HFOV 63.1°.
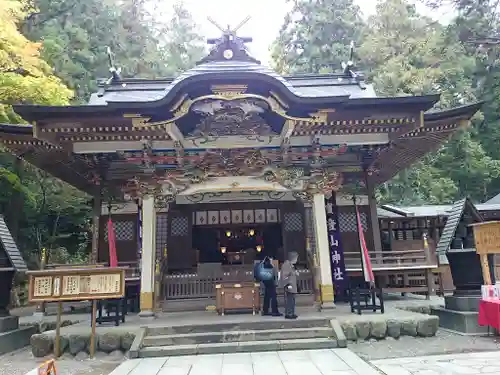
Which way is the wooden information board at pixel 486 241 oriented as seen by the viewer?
toward the camera

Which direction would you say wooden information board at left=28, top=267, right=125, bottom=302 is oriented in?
toward the camera

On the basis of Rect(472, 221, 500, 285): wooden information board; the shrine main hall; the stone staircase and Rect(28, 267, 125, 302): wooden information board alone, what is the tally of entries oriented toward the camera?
4

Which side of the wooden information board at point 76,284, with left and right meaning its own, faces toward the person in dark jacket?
left

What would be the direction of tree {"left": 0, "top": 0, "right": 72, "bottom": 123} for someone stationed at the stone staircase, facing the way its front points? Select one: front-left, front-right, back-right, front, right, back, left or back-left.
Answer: back-right

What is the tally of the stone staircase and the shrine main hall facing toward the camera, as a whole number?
2

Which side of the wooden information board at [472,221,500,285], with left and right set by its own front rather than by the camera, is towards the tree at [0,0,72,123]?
right

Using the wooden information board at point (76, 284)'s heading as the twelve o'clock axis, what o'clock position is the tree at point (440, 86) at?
The tree is roughly at 8 o'clock from the wooden information board.

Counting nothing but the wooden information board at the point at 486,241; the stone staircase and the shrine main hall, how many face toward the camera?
3
